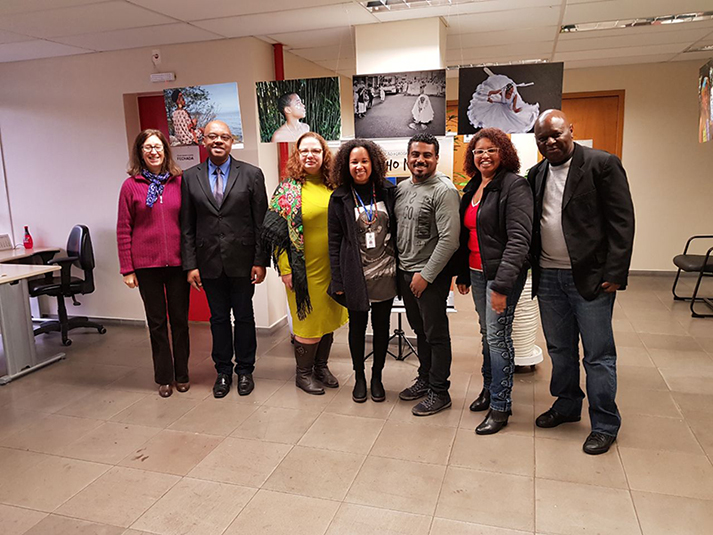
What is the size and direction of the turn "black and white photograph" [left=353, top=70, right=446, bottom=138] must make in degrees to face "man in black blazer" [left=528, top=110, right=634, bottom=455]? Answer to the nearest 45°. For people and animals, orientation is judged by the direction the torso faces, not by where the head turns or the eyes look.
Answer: approximately 45° to its left

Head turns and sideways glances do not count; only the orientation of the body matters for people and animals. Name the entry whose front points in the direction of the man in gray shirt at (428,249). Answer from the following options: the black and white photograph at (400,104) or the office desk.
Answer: the black and white photograph

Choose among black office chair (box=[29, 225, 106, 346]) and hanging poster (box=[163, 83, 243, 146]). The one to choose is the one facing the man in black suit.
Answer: the hanging poster

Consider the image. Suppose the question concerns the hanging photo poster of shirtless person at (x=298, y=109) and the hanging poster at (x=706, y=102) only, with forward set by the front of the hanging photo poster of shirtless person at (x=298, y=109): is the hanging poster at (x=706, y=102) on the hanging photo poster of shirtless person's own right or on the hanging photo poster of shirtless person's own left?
on the hanging photo poster of shirtless person's own left

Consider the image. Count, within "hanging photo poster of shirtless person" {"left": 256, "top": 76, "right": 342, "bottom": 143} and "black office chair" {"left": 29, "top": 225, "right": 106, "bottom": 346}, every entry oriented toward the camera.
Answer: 1

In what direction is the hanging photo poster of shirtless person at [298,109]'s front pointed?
toward the camera

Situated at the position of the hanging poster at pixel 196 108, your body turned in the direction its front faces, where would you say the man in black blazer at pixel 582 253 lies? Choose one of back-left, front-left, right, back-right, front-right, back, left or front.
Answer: front-left

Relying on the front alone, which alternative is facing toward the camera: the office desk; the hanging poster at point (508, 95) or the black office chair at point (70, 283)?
the hanging poster

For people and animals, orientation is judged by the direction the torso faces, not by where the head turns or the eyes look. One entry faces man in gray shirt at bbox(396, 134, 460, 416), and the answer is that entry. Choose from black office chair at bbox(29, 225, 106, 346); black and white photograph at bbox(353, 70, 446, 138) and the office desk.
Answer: the black and white photograph

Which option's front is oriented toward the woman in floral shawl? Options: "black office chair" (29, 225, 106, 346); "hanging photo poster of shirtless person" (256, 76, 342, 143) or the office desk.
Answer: the hanging photo poster of shirtless person

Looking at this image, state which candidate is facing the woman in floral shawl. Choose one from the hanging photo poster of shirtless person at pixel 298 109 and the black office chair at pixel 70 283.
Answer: the hanging photo poster of shirtless person

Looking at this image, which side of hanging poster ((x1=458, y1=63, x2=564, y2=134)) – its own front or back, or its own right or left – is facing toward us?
front

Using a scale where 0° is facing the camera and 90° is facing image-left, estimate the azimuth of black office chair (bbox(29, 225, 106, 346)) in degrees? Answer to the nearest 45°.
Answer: approximately 90°

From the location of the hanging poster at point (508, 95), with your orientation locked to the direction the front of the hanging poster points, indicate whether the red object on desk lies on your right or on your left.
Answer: on your right
